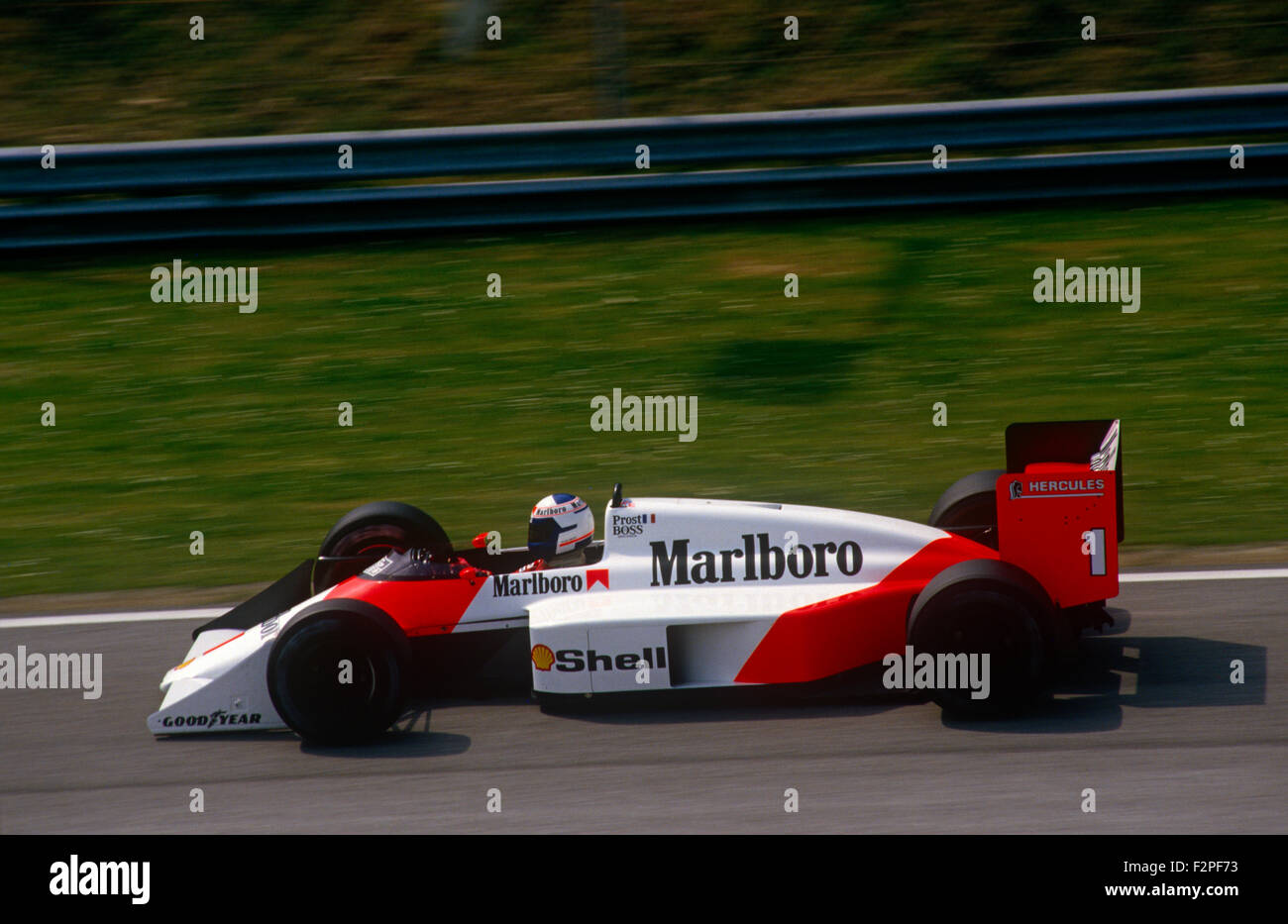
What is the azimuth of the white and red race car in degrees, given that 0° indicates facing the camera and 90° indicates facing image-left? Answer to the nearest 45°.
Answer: approximately 90°

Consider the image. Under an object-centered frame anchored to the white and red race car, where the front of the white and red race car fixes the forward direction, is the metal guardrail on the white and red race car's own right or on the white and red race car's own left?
on the white and red race car's own right
